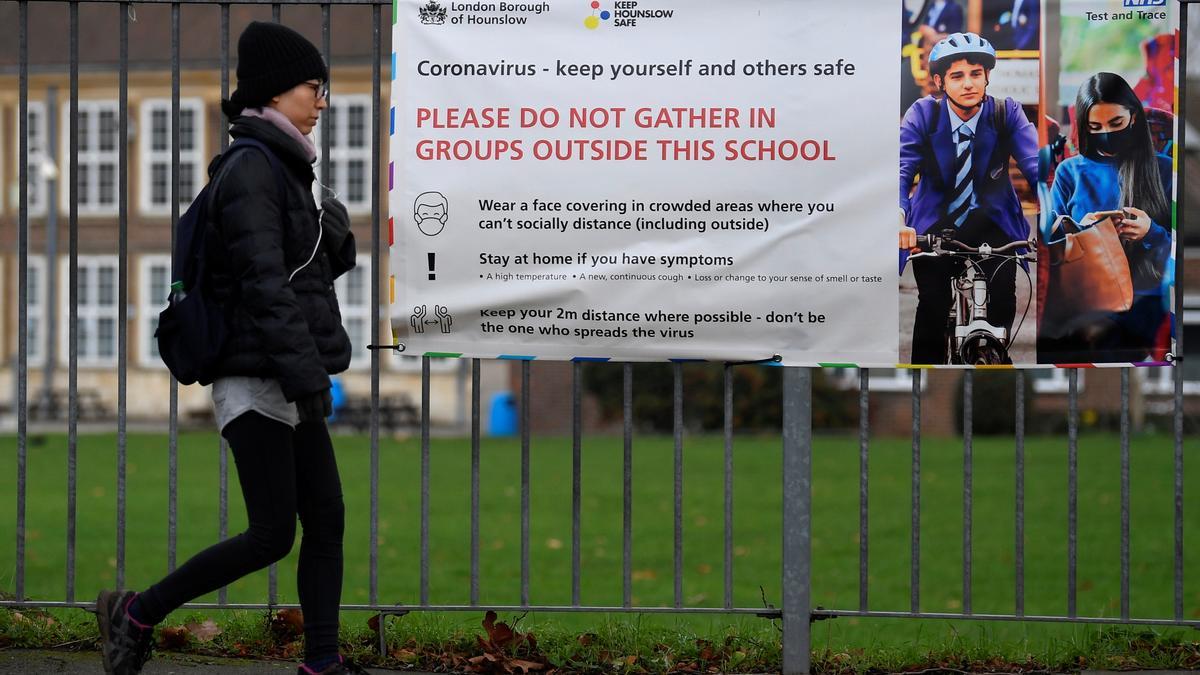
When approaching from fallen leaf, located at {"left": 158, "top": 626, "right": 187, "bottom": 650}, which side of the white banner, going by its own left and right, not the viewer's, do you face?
right

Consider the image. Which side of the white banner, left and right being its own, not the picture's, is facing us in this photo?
front

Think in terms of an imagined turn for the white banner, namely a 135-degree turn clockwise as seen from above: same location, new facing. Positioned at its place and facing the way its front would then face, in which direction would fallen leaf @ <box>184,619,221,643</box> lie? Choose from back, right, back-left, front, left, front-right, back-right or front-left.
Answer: front-left

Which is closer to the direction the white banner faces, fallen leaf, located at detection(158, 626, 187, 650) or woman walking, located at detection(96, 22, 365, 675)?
the woman walking

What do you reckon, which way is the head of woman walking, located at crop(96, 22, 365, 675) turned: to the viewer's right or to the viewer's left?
to the viewer's right

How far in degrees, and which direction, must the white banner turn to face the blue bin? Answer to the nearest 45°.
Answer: approximately 180°

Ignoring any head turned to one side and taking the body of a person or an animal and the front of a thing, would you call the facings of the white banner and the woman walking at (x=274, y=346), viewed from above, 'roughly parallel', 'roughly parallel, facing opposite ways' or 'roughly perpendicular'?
roughly perpendicular

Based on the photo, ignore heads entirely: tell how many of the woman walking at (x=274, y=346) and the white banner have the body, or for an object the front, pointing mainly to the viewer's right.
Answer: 1

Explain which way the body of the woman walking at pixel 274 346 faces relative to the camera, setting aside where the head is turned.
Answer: to the viewer's right
